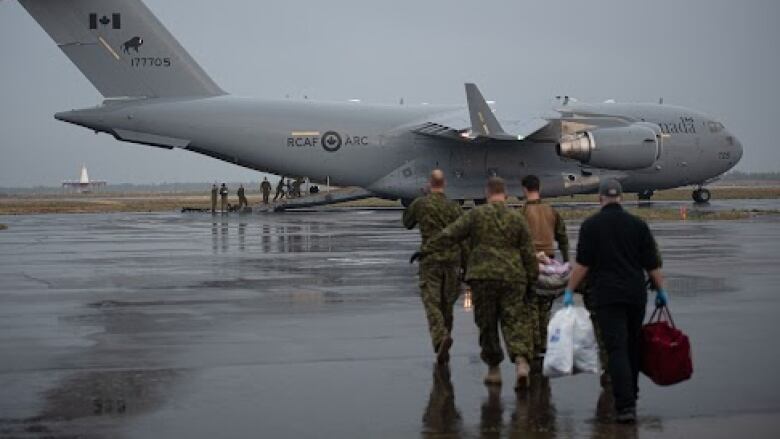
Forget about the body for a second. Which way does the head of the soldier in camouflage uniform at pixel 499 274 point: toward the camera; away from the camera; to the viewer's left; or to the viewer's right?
away from the camera

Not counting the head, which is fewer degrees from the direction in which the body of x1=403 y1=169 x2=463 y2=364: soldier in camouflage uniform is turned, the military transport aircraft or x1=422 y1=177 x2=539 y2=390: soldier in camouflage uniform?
the military transport aircraft

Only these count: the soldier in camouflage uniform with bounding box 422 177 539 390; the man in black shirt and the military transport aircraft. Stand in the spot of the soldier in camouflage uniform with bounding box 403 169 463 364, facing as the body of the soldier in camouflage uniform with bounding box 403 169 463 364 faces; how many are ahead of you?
1

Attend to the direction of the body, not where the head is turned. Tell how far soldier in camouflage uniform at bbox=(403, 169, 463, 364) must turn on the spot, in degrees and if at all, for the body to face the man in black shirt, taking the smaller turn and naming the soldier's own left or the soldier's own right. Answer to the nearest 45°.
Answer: approximately 135° to the soldier's own right

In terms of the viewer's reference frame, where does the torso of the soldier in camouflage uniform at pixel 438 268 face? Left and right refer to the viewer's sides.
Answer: facing away from the viewer

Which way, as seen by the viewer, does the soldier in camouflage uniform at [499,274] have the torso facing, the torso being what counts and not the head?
away from the camera

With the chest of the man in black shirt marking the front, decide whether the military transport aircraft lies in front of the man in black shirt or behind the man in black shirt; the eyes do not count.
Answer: in front

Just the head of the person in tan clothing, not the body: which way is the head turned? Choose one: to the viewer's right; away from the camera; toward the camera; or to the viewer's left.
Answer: away from the camera

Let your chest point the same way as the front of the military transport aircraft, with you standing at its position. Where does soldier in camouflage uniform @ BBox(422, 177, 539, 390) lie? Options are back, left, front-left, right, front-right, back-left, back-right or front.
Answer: right

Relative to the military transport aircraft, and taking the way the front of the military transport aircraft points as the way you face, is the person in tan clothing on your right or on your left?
on your right

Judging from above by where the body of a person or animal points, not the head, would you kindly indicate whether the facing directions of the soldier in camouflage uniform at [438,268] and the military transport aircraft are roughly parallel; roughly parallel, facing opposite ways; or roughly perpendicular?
roughly perpendicular

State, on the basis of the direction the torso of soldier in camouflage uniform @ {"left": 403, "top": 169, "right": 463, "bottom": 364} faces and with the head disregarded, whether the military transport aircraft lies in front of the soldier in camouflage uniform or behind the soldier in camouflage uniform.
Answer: in front

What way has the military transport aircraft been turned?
to the viewer's right

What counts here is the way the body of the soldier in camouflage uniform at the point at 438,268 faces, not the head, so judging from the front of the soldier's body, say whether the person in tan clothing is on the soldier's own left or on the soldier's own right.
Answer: on the soldier's own right

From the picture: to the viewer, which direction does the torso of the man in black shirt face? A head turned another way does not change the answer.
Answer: away from the camera
